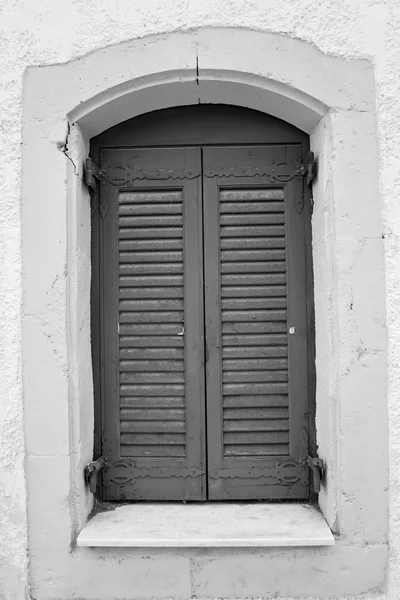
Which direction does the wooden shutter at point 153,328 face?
toward the camera

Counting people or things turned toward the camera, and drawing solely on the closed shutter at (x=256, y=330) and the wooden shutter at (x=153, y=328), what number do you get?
2

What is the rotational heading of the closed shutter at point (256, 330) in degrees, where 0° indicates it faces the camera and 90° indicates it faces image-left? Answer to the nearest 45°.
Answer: approximately 0°
